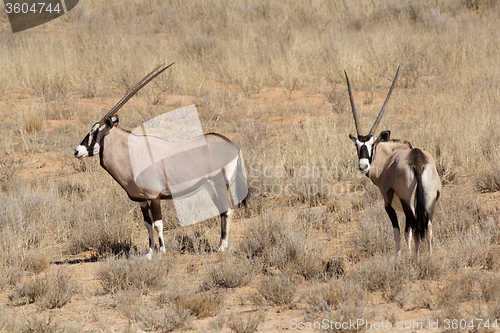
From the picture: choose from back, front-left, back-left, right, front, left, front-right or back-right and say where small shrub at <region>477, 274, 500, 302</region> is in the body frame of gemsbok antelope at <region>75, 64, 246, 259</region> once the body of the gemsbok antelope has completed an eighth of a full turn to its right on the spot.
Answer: back

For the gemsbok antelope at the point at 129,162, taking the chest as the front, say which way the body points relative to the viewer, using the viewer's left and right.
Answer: facing to the left of the viewer

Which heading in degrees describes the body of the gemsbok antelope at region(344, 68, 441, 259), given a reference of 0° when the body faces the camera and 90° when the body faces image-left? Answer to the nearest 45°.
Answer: approximately 135°
